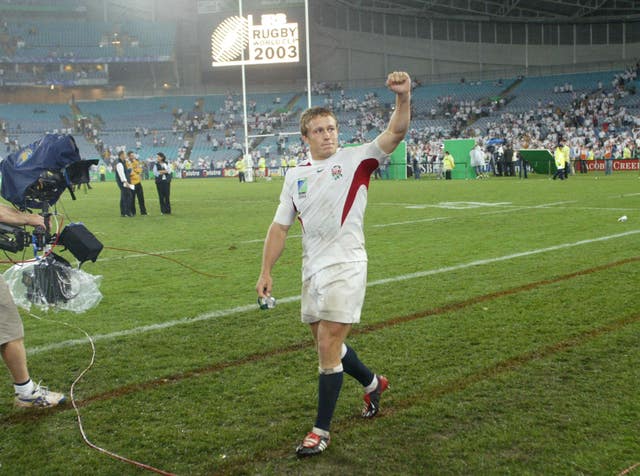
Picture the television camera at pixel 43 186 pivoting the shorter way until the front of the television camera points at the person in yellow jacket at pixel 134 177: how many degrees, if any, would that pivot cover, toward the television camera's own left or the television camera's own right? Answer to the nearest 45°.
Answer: approximately 90° to the television camera's own left

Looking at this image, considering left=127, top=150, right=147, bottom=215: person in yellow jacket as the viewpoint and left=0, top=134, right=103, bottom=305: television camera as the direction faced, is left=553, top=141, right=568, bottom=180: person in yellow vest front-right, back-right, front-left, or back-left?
back-left

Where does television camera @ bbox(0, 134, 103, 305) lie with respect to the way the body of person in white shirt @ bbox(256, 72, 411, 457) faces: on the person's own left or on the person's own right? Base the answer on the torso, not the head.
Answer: on the person's own right

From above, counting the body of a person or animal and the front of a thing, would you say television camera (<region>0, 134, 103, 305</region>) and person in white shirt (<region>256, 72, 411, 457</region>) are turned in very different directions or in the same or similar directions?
very different directions

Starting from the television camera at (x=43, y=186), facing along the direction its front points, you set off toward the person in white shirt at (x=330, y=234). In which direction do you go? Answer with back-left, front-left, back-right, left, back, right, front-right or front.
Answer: front-right

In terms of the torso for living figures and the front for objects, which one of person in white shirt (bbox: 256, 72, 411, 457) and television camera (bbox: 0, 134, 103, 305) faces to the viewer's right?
the television camera

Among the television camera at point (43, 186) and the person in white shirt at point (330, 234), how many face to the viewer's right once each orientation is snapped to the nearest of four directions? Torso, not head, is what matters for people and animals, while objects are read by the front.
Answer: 1

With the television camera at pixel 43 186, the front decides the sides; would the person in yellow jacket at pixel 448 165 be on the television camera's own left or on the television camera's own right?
on the television camera's own left

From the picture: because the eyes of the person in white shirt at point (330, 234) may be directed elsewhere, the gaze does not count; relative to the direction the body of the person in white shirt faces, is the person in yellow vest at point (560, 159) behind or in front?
behind

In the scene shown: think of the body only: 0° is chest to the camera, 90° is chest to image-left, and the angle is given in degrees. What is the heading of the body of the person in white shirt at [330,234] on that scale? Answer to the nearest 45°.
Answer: approximately 45°

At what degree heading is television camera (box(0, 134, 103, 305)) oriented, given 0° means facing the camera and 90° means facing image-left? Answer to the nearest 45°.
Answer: approximately 270°

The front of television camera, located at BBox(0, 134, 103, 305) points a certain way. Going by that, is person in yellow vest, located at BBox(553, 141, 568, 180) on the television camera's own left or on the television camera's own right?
on the television camera's own left
